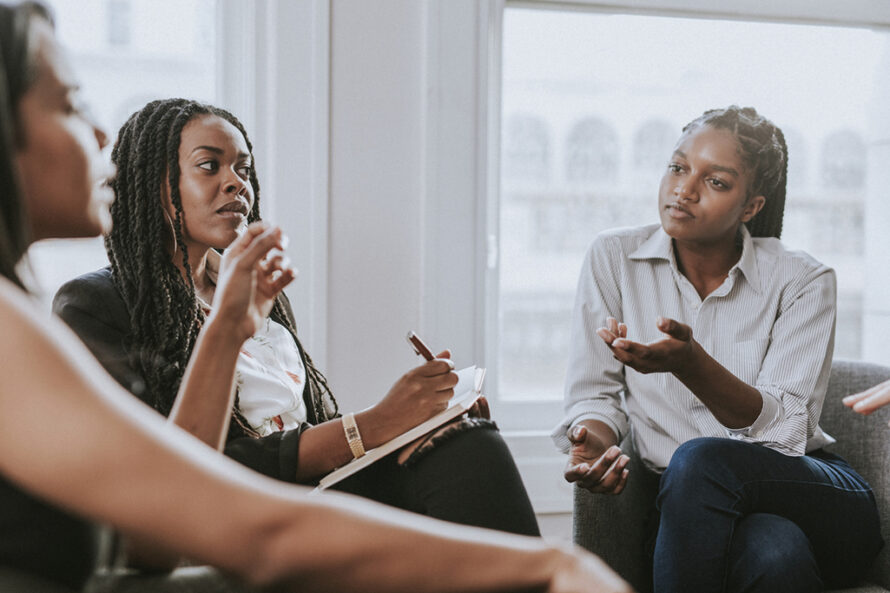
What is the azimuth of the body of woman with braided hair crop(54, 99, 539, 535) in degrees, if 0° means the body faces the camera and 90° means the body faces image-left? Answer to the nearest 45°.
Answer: approximately 315°

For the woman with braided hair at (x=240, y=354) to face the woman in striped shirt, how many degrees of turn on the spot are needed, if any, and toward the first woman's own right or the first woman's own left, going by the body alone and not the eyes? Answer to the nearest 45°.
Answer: approximately 45° to the first woman's own left
